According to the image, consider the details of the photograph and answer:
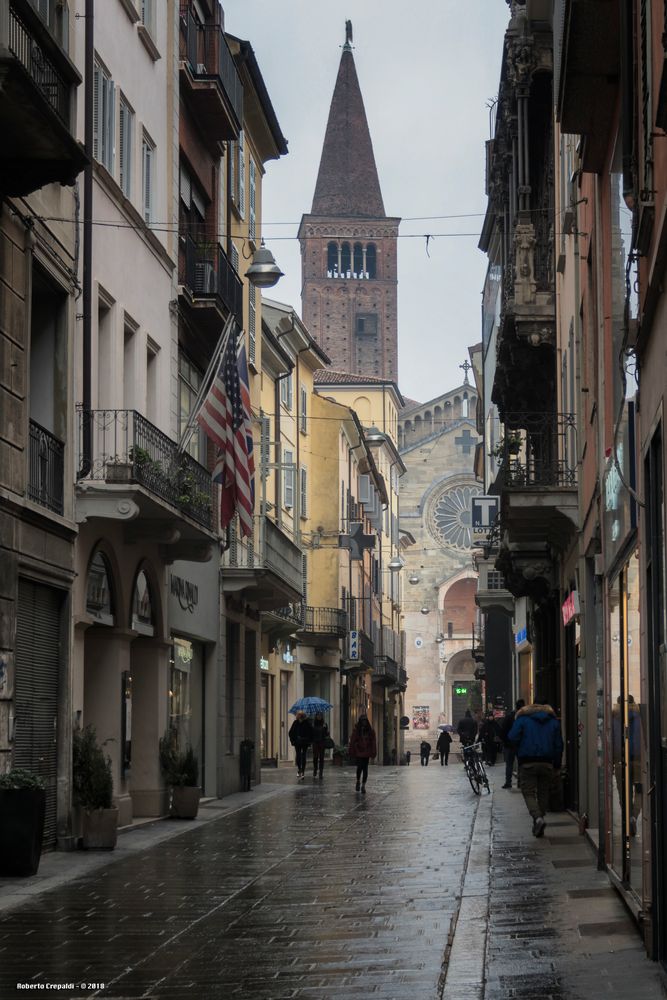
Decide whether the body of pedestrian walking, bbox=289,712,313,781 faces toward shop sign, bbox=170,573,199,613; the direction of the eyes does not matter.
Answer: yes

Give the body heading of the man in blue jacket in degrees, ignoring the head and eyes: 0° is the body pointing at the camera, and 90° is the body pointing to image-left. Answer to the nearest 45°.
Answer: approximately 180°

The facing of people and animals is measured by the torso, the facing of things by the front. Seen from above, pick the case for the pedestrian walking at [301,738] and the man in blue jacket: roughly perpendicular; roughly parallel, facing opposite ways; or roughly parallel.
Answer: roughly parallel, facing opposite ways

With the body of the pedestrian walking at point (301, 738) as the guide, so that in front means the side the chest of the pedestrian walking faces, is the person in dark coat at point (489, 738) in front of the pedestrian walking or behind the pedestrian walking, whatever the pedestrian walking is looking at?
behind

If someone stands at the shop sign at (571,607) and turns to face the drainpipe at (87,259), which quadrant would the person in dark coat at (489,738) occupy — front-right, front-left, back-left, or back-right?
back-right

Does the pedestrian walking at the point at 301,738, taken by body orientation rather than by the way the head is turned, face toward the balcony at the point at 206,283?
yes

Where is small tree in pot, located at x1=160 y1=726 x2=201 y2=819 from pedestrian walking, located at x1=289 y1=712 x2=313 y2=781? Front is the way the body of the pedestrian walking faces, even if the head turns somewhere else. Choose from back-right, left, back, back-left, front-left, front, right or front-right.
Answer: front

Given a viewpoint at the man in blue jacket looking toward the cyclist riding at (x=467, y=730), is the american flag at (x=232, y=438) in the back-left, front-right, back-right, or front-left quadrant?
front-left
